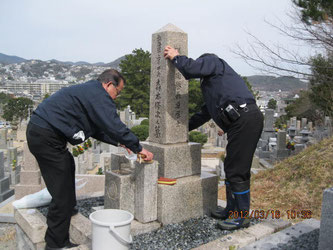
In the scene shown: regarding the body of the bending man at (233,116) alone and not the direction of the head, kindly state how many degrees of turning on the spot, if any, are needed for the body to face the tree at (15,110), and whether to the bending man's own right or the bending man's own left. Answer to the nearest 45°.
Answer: approximately 45° to the bending man's own right

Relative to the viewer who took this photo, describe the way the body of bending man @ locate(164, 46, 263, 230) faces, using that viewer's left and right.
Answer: facing to the left of the viewer

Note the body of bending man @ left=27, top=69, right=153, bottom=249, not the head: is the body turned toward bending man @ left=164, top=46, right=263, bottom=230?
yes

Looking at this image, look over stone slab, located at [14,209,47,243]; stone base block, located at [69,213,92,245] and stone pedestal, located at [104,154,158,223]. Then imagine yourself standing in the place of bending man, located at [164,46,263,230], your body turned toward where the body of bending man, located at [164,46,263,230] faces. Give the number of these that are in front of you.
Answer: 3

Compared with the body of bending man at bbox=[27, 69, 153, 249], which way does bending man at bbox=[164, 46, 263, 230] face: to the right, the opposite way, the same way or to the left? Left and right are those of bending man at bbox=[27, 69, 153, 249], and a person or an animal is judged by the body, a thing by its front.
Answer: the opposite way

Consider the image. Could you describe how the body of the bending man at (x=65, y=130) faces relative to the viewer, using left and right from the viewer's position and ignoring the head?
facing to the right of the viewer

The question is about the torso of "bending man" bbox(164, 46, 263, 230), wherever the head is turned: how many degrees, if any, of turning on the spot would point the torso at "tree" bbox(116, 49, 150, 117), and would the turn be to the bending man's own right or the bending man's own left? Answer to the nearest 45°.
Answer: approximately 90° to the bending man's own right

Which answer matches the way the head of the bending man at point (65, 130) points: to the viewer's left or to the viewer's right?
to the viewer's right

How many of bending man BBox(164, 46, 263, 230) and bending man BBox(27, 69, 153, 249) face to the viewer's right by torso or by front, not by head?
1

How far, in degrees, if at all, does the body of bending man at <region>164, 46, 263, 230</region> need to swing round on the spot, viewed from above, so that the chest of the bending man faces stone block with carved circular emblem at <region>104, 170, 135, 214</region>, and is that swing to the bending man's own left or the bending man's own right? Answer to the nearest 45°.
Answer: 0° — they already face it
